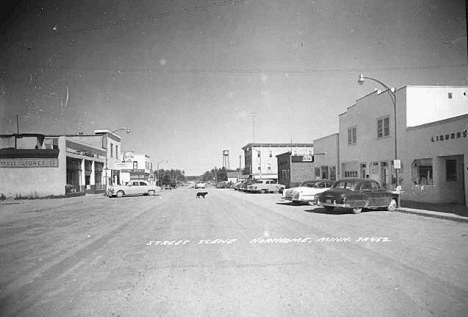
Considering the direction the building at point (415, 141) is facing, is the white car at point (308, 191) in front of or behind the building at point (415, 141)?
in front

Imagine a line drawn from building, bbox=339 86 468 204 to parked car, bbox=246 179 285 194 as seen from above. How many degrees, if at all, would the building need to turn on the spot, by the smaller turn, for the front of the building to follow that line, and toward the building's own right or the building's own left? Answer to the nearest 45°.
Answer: approximately 90° to the building's own right

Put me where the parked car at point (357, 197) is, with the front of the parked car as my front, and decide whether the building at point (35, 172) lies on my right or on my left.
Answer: on my left

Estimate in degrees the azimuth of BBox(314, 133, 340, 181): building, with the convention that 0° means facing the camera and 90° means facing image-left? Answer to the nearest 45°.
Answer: approximately 45°

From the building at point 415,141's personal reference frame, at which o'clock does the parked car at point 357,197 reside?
The parked car is roughly at 11 o'clock from the building.

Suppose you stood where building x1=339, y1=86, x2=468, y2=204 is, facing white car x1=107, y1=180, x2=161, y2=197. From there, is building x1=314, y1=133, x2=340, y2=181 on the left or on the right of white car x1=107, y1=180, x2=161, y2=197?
right

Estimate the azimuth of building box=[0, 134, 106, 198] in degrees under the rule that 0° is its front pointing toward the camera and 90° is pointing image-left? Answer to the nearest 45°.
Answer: approximately 315°

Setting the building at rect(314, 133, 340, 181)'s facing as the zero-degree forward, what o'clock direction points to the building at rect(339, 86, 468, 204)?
the building at rect(339, 86, 468, 204) is roughly at 10 o'clock from the building at rect(314, 133, 340, 181).

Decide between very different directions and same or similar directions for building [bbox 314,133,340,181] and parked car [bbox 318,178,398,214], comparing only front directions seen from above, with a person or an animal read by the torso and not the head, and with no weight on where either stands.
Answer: very different directions
